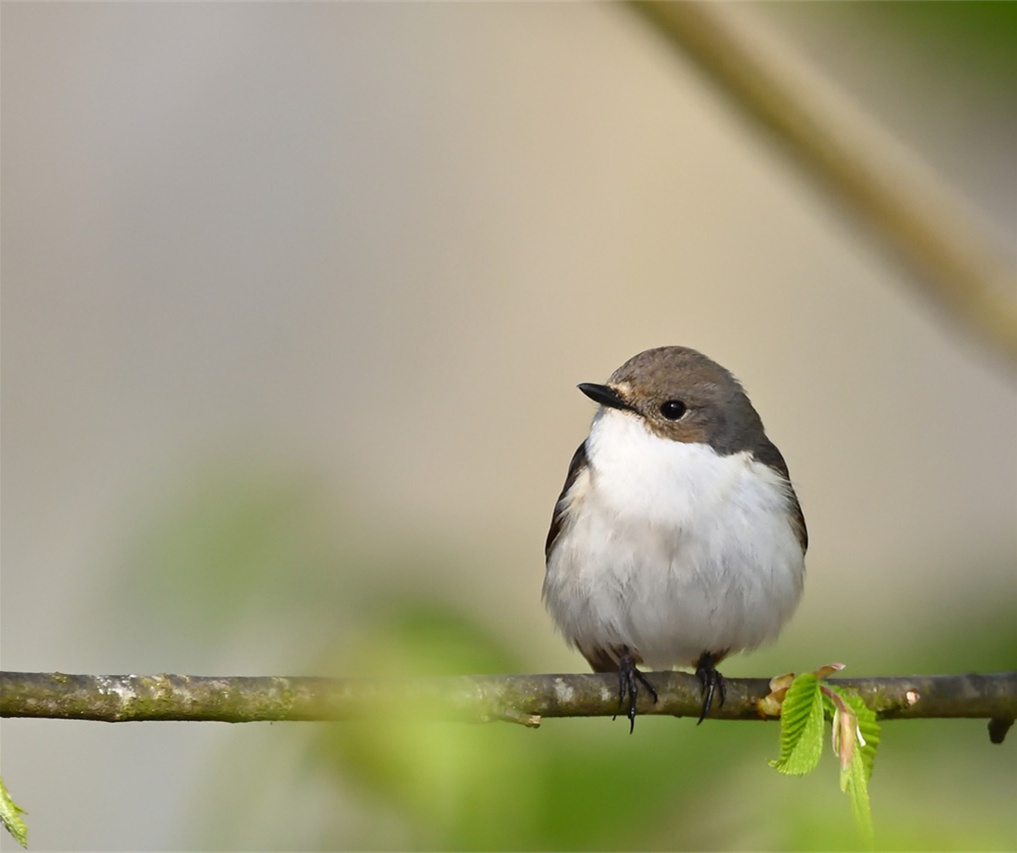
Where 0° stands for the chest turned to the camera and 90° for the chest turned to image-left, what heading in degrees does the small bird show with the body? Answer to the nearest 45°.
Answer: approximately 0°
